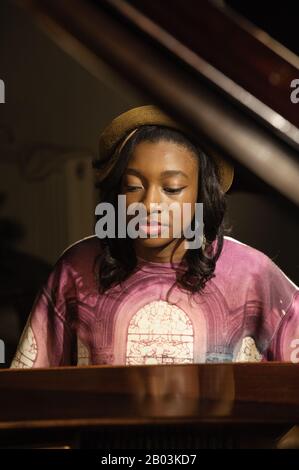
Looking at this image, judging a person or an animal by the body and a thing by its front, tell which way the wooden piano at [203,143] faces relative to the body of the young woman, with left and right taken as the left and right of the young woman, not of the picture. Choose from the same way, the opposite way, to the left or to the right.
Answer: the opposite way

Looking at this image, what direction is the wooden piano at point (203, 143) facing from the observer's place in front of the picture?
facing away from the viewer

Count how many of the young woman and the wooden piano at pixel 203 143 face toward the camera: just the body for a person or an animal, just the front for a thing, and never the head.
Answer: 1

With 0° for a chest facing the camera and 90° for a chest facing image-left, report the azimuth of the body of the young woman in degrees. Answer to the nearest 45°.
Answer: approximately 0°
